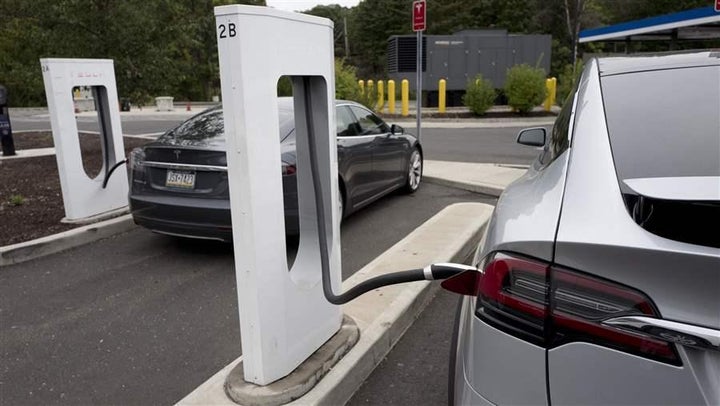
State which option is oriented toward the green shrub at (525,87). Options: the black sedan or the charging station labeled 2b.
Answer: the black sedan

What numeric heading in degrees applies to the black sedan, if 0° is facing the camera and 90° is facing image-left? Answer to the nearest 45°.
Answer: approximately 225°

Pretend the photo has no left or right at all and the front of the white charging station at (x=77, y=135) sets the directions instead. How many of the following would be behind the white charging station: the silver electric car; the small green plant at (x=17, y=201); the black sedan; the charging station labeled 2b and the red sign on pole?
1

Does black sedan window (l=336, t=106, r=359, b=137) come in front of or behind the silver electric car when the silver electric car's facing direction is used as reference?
in front

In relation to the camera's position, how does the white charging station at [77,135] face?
facing the viewer and to the right of the viewer

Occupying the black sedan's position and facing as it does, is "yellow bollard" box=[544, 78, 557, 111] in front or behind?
in front

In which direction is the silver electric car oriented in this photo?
away from the camera

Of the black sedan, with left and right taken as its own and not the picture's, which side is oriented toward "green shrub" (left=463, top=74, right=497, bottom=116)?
front

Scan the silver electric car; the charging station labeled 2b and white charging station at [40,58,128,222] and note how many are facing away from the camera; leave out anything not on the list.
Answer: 1

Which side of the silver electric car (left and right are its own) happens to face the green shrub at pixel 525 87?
front

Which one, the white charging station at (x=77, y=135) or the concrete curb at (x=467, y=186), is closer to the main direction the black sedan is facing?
the concrete curb
